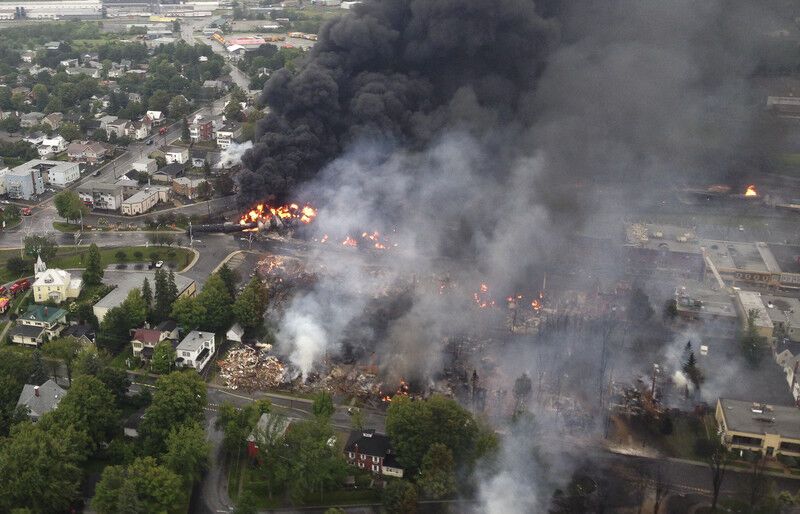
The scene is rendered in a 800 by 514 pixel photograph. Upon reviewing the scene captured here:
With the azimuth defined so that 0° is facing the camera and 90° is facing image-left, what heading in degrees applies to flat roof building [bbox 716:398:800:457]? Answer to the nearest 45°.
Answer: approximately 0°

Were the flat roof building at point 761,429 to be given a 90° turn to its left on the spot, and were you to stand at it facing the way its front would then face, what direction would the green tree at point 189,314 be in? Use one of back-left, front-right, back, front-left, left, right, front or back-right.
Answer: back

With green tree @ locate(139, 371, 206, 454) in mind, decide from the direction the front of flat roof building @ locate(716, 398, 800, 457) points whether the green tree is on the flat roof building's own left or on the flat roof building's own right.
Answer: on the flat roof building's own right

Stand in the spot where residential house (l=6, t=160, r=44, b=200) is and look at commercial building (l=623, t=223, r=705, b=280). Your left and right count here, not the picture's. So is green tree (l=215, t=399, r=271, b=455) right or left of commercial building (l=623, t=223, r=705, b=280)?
right

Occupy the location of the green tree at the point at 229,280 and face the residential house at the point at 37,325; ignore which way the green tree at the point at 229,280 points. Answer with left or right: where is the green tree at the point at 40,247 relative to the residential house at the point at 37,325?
right

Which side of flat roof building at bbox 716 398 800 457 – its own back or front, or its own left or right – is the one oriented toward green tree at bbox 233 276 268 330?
right

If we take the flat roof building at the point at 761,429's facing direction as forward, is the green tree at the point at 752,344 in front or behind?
behind

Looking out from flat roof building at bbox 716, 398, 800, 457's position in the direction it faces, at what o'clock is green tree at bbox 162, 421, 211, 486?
The green tree is roughly at 2 o'clock from the flat roof building.

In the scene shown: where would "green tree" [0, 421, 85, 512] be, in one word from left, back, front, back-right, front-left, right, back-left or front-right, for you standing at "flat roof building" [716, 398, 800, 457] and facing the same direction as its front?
front-right

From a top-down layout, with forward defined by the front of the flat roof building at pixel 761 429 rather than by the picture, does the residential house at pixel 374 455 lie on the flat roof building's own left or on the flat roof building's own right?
on the flat roof building's own right

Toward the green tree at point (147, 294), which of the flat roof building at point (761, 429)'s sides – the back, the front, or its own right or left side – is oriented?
right

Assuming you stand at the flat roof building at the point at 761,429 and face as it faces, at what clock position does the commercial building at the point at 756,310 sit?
The commercial building is roughly at 6 o'clock from the flat roof building.

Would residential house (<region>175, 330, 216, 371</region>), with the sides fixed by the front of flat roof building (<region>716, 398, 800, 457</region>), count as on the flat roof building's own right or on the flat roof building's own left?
on the flat roof building's own right
